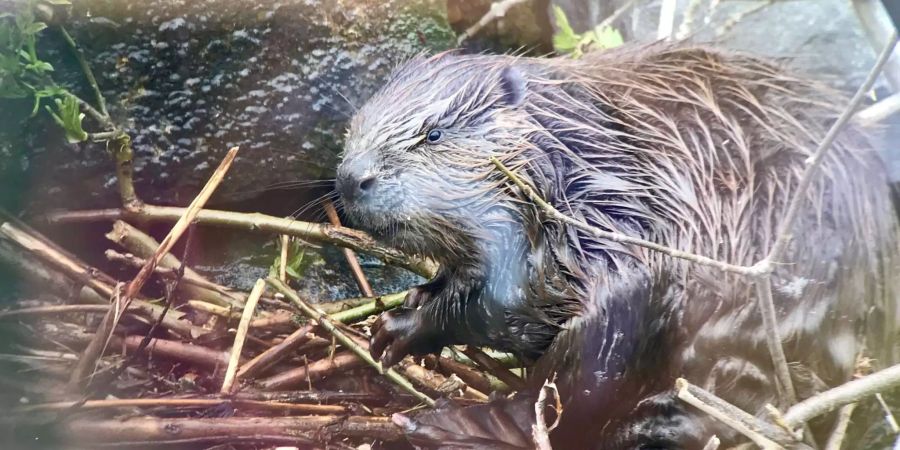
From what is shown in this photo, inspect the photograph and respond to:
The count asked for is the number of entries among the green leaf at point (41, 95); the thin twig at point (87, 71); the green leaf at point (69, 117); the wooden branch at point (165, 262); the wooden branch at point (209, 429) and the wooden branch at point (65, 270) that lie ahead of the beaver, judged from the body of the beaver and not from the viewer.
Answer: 6

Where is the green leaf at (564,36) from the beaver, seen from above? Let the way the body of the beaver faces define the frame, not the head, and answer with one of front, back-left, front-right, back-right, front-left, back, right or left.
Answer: right

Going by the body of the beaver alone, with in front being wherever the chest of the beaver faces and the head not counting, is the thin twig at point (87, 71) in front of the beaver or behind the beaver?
in front

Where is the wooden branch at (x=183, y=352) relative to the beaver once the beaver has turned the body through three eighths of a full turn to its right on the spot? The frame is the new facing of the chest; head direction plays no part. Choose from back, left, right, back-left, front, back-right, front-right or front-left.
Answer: back-left

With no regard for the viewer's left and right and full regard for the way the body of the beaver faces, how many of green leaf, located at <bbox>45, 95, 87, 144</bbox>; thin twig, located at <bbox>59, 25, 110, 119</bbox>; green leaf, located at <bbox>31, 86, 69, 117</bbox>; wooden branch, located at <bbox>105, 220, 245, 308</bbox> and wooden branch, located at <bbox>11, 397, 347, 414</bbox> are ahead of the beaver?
5

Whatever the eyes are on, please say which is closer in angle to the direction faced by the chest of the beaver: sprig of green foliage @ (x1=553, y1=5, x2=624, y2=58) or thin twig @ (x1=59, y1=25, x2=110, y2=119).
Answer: the thin twig

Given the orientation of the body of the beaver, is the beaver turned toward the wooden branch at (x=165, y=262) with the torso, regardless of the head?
yes

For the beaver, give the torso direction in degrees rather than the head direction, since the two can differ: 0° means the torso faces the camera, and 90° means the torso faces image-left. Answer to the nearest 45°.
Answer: approximately 90°

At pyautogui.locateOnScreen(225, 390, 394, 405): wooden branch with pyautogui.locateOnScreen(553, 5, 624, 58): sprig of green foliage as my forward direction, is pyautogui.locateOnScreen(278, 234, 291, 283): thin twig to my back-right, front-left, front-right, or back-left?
front-left

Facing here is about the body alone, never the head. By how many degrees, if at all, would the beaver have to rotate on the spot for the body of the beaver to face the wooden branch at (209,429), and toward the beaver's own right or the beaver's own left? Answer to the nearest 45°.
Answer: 0° — it already faces it

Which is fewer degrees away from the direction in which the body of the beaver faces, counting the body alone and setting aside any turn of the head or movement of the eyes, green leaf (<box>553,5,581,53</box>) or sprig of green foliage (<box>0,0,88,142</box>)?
the sprig of green foliage
